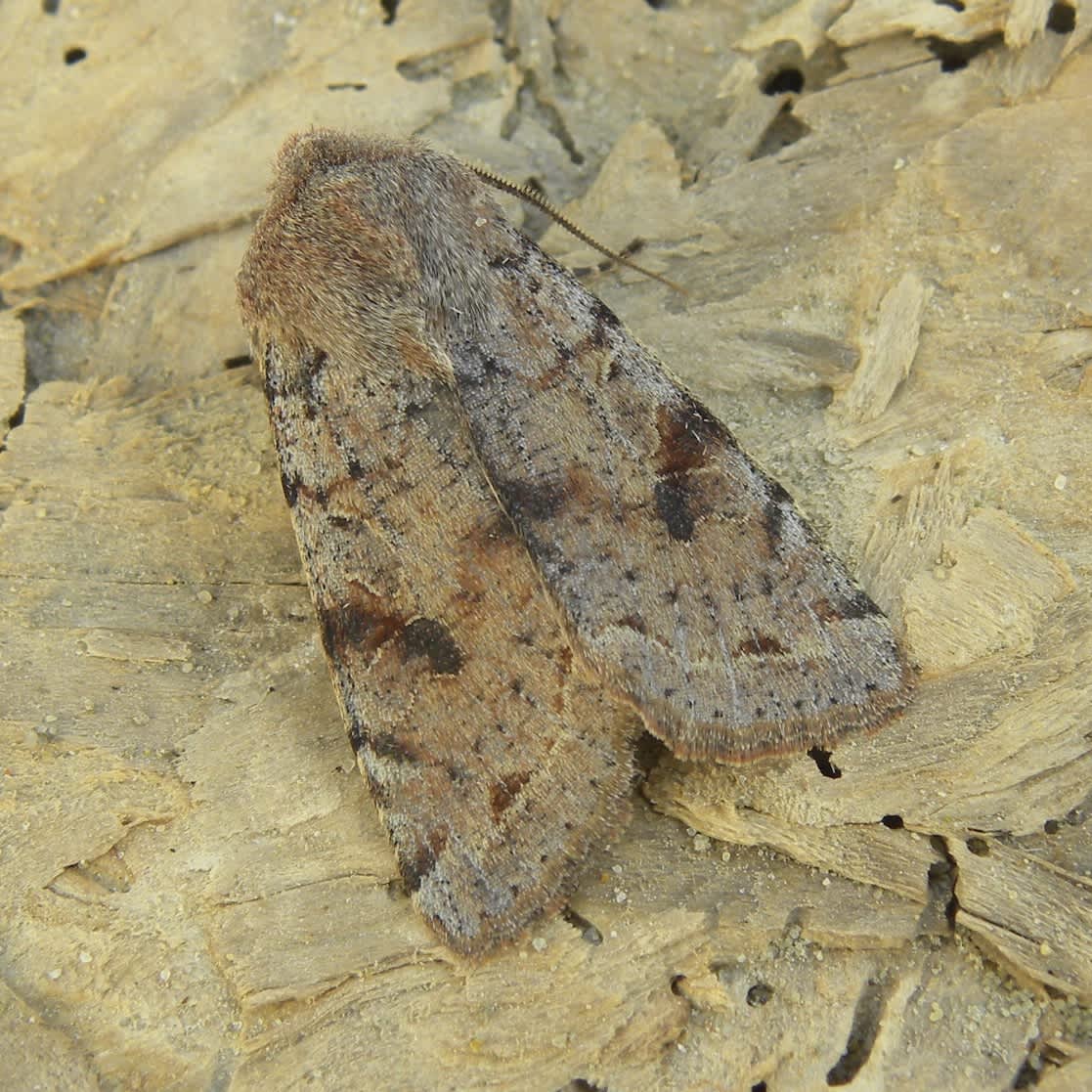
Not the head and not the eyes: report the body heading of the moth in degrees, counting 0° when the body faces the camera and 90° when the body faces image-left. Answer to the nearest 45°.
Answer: approximately 135°
